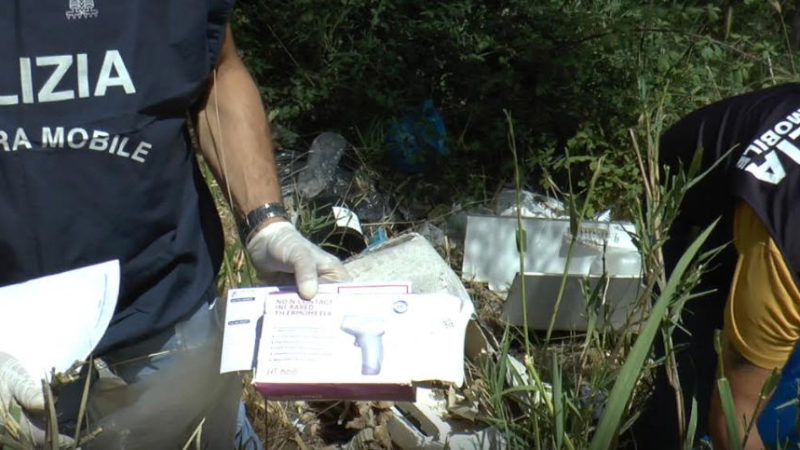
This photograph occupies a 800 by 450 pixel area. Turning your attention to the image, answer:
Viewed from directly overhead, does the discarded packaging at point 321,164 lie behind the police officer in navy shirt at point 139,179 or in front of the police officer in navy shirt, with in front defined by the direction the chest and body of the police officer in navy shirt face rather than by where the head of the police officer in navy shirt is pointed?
behind

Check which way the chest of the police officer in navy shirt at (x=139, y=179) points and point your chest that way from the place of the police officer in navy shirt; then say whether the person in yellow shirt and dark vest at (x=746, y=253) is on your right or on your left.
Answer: on your left

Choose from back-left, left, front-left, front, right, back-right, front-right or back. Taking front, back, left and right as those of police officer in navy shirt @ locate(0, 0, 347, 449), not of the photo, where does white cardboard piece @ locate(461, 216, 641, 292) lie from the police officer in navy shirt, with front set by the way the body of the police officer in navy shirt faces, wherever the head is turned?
back-left

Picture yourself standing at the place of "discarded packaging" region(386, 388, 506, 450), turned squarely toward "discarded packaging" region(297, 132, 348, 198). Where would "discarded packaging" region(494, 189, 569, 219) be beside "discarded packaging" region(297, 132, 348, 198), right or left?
right

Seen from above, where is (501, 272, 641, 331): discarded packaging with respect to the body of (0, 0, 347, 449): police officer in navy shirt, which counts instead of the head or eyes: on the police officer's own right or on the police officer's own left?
on the police officer's own left

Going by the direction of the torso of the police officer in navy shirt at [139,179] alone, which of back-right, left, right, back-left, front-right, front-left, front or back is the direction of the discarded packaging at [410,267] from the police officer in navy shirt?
back-left

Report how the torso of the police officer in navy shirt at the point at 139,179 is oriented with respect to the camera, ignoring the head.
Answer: toward the camera
